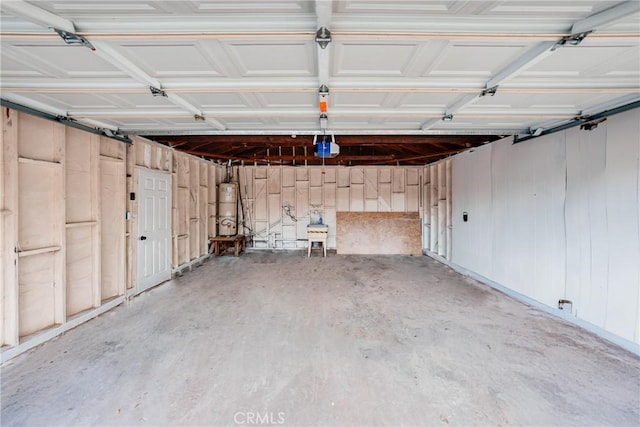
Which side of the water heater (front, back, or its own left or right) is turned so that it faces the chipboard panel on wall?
left

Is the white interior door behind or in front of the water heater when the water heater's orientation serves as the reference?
in front

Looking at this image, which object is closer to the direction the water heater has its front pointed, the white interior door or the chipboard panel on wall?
the white interior door

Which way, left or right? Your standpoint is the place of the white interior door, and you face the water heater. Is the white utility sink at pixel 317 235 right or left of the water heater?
right

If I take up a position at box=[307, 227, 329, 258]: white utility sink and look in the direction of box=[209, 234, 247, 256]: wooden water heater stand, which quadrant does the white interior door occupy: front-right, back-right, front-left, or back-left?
front-left

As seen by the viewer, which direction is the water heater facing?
toward the camera

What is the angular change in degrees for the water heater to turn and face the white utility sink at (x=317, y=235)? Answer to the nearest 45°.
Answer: approximately 90° to its left
